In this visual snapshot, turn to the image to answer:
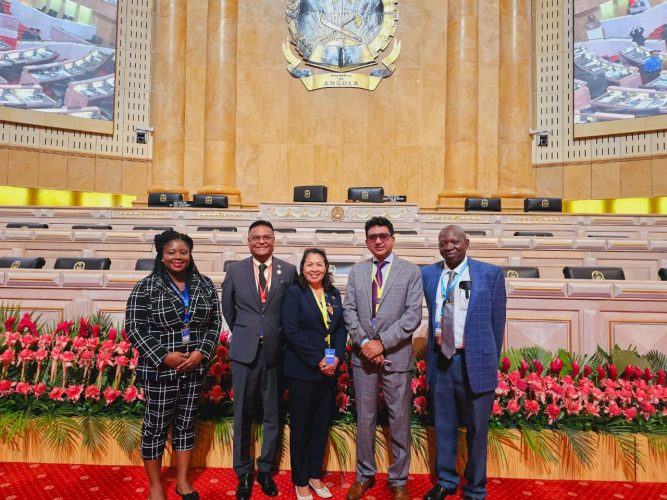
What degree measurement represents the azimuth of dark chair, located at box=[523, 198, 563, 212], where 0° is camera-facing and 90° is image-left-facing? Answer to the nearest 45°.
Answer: approximately 0°

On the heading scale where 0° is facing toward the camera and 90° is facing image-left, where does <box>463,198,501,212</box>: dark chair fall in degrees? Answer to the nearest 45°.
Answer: approximately 0°

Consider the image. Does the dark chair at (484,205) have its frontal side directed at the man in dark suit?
yes

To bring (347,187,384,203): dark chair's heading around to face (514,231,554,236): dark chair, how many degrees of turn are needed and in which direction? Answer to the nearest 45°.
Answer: approximately 45° to its left

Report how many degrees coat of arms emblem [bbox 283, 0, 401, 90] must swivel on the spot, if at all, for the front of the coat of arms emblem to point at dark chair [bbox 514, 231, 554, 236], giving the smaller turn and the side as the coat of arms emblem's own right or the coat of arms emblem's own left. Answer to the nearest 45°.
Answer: approximately 45° to the coat of arms emblem's own left

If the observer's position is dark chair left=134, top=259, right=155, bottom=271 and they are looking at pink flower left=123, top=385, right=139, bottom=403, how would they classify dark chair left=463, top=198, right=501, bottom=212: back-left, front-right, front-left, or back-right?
back-left

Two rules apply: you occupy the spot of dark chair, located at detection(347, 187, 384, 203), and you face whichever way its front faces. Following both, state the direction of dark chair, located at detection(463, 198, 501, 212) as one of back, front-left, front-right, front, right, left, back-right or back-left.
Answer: left

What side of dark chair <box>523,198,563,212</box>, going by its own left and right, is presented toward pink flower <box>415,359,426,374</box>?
front
